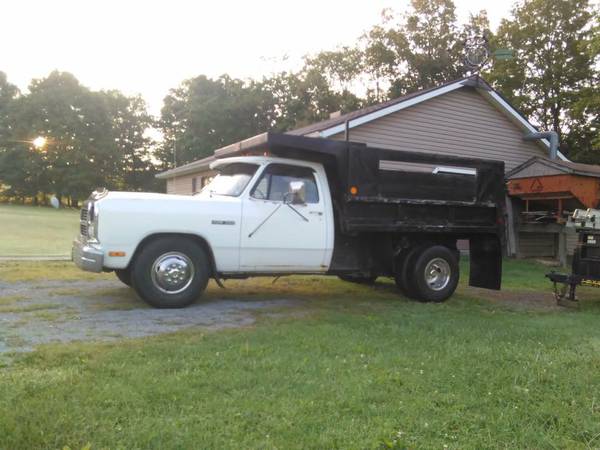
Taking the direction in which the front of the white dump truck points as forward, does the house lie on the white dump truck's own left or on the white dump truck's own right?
on the white dump truck's own right

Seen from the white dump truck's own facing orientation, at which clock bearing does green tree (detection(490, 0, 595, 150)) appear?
The green tree is roughly at 4 o'clock from the white dump truck.

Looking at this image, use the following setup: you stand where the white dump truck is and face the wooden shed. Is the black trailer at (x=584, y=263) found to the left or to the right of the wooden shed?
right

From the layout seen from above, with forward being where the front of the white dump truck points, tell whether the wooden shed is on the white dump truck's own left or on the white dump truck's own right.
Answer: on the white dump truck's own right

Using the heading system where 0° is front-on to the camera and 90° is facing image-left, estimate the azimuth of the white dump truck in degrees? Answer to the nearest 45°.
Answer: approximately 90°

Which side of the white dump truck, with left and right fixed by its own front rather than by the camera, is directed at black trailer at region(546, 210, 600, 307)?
back
